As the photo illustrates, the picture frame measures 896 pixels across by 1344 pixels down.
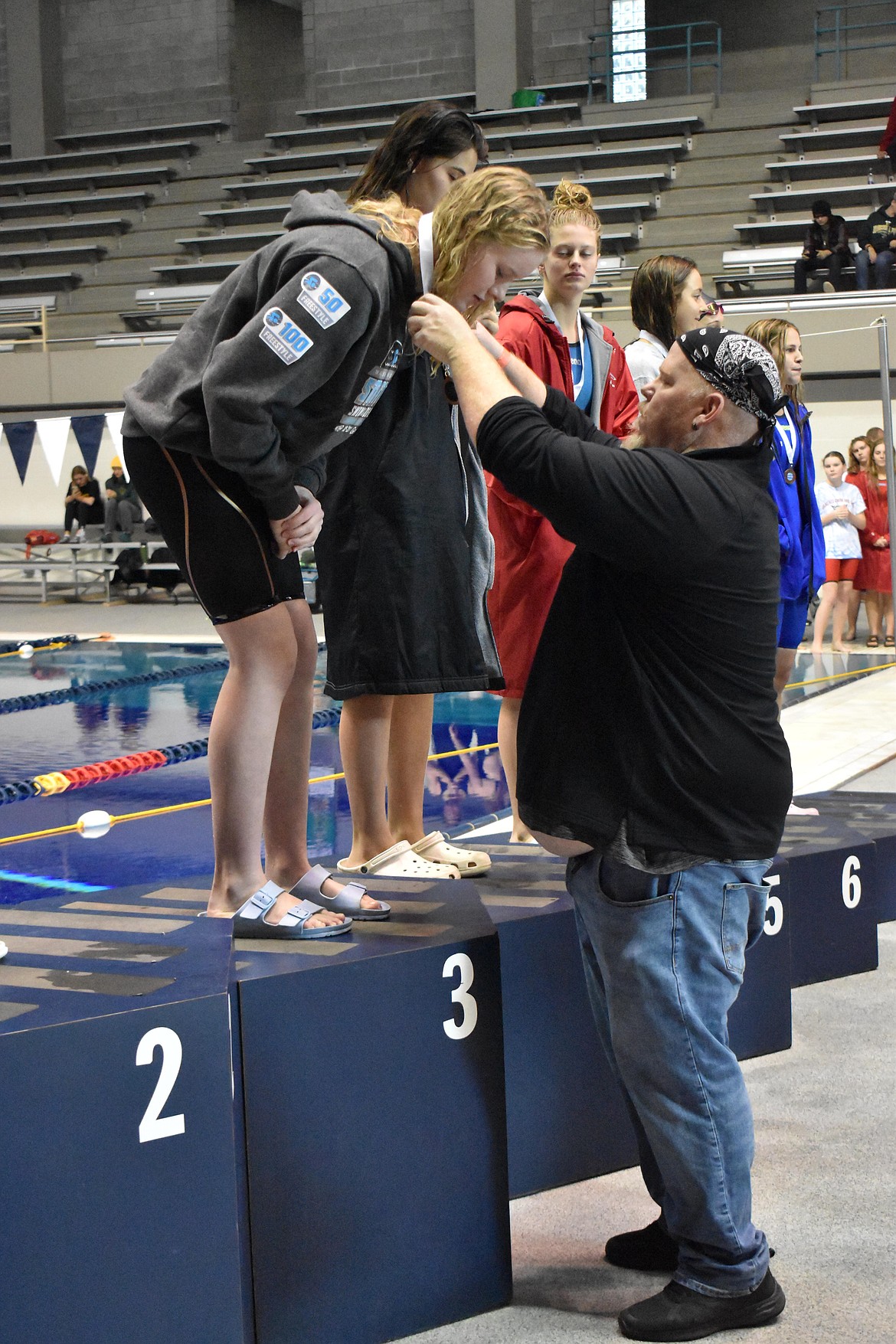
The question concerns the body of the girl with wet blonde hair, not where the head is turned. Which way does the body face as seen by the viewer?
to the viewer's right

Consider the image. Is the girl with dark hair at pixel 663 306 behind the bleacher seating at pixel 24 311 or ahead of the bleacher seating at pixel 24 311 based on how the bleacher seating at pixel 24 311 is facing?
ahead

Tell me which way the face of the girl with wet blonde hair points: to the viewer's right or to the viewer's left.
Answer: to the viewer's right

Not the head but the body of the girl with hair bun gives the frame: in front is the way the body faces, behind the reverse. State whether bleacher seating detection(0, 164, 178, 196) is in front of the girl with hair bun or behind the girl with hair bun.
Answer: behind

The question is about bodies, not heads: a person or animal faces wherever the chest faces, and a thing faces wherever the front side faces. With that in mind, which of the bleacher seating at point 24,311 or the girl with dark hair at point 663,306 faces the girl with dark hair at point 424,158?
the bleacher seating

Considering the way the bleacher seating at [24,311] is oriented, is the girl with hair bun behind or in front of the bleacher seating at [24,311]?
in front

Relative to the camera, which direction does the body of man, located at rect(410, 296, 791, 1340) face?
to the viewer's left

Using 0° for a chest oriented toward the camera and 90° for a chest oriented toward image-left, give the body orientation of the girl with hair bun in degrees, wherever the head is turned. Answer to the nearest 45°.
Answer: approximately 315°

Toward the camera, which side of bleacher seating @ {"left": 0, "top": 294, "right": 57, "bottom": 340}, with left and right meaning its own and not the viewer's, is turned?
front

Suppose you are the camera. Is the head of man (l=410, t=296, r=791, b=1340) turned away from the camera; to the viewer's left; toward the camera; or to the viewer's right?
to the viewer's left

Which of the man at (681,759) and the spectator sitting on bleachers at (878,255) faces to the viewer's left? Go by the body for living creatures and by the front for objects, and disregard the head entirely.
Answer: the man

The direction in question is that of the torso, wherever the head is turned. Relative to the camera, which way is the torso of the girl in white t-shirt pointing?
toward the camera
